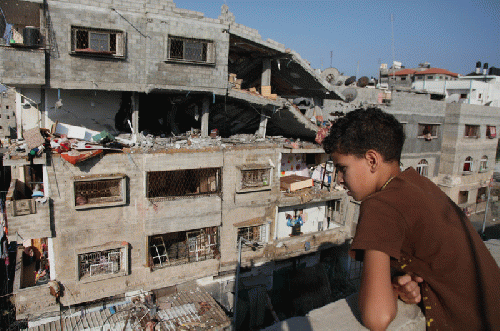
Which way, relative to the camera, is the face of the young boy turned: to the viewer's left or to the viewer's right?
to the viewer's left

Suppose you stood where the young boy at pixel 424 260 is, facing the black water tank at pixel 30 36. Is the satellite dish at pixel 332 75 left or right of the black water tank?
right

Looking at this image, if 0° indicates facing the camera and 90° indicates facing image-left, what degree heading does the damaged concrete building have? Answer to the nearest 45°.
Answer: approximately 0°

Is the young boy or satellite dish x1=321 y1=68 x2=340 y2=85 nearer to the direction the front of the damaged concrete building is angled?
the young boy

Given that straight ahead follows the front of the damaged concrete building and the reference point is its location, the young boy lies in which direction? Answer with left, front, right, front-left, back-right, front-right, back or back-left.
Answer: front

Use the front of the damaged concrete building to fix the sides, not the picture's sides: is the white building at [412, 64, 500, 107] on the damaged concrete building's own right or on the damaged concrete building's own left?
on the damaged concrete building's own left
